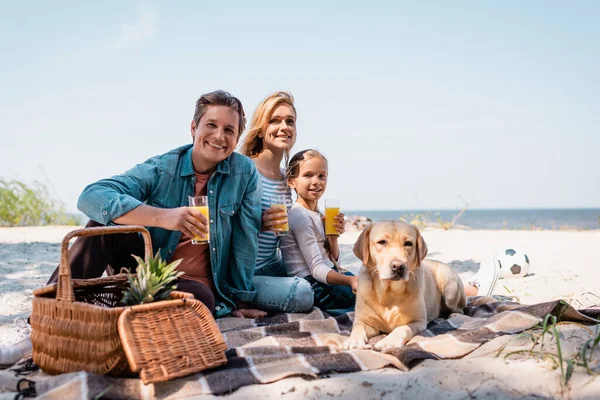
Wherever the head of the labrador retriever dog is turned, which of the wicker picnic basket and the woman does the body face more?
the wicker picnic basket

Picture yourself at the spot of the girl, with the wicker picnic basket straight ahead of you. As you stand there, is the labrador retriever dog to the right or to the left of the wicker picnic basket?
left

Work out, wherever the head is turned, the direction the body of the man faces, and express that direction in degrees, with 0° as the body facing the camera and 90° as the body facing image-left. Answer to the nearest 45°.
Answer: approximately 0°

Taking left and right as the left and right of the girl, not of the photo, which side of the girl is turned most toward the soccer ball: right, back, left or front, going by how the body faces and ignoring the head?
left

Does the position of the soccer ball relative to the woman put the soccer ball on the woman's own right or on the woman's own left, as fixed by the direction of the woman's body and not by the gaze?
on the woman's own left
